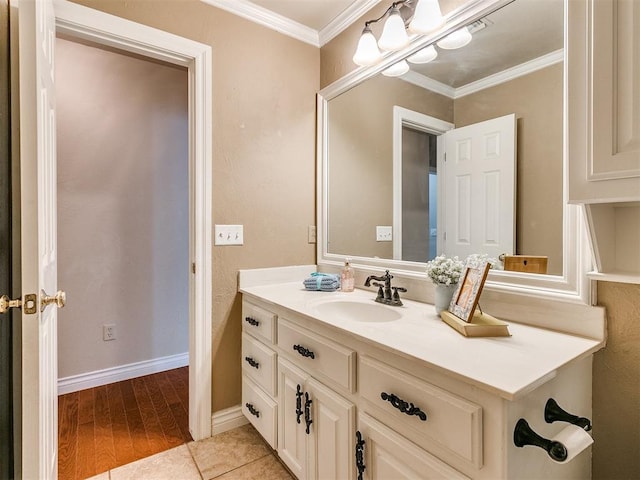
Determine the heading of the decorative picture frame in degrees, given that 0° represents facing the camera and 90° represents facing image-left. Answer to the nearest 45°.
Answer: approximately 45°

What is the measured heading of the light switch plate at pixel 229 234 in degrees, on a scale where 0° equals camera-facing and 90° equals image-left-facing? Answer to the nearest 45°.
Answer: approximately 0°

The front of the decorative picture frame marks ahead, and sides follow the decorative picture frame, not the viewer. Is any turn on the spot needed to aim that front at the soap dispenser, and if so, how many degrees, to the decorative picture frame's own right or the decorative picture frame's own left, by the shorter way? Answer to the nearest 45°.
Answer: approximately 90° to the decorative picture frame's own right

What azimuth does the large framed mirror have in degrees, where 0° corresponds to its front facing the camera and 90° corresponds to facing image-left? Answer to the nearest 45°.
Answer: approximately 45°

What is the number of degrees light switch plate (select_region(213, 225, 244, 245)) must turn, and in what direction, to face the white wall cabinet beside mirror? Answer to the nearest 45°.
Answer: approximately 45° to its left
